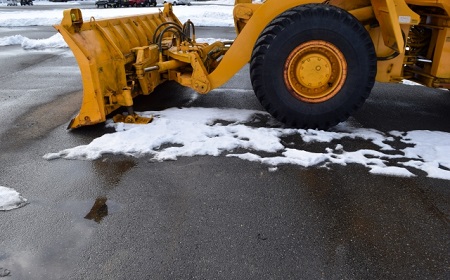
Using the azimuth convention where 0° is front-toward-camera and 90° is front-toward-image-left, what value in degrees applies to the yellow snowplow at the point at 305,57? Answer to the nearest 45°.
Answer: approximately 90°
